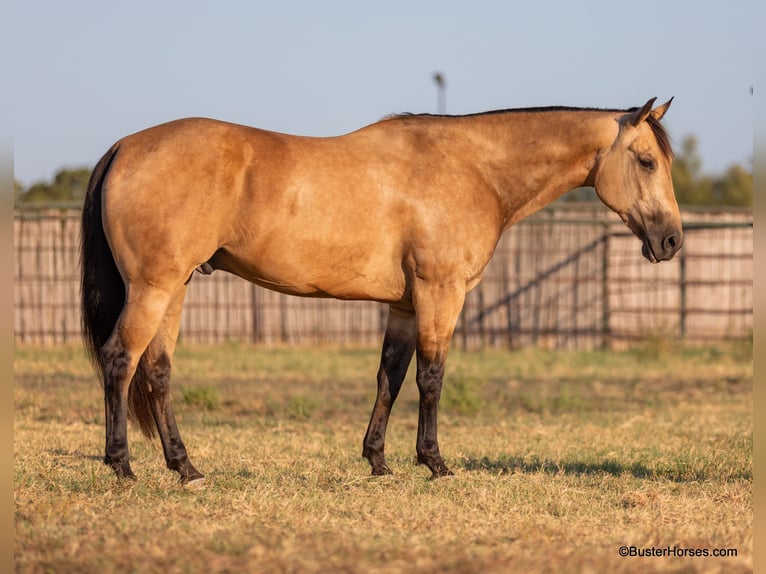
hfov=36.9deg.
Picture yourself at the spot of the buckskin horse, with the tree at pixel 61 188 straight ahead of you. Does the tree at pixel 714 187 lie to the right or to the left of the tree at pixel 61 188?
right

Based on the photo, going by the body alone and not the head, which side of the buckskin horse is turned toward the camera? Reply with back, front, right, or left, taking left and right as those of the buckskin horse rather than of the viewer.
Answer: right

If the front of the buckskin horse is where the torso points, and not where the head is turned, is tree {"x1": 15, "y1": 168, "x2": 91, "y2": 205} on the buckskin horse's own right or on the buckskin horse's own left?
on the buckskin horse's own left

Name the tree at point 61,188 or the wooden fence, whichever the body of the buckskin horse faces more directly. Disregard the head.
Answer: the wooden fence

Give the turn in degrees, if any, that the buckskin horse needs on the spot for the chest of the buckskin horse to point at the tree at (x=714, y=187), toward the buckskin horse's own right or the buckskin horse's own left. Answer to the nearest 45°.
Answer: approximately 90° to the buckskin horse's own left

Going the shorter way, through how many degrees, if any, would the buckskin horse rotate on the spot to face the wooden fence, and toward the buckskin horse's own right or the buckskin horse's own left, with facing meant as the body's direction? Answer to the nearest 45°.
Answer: approximately 90° to the buckskin horse's own left
